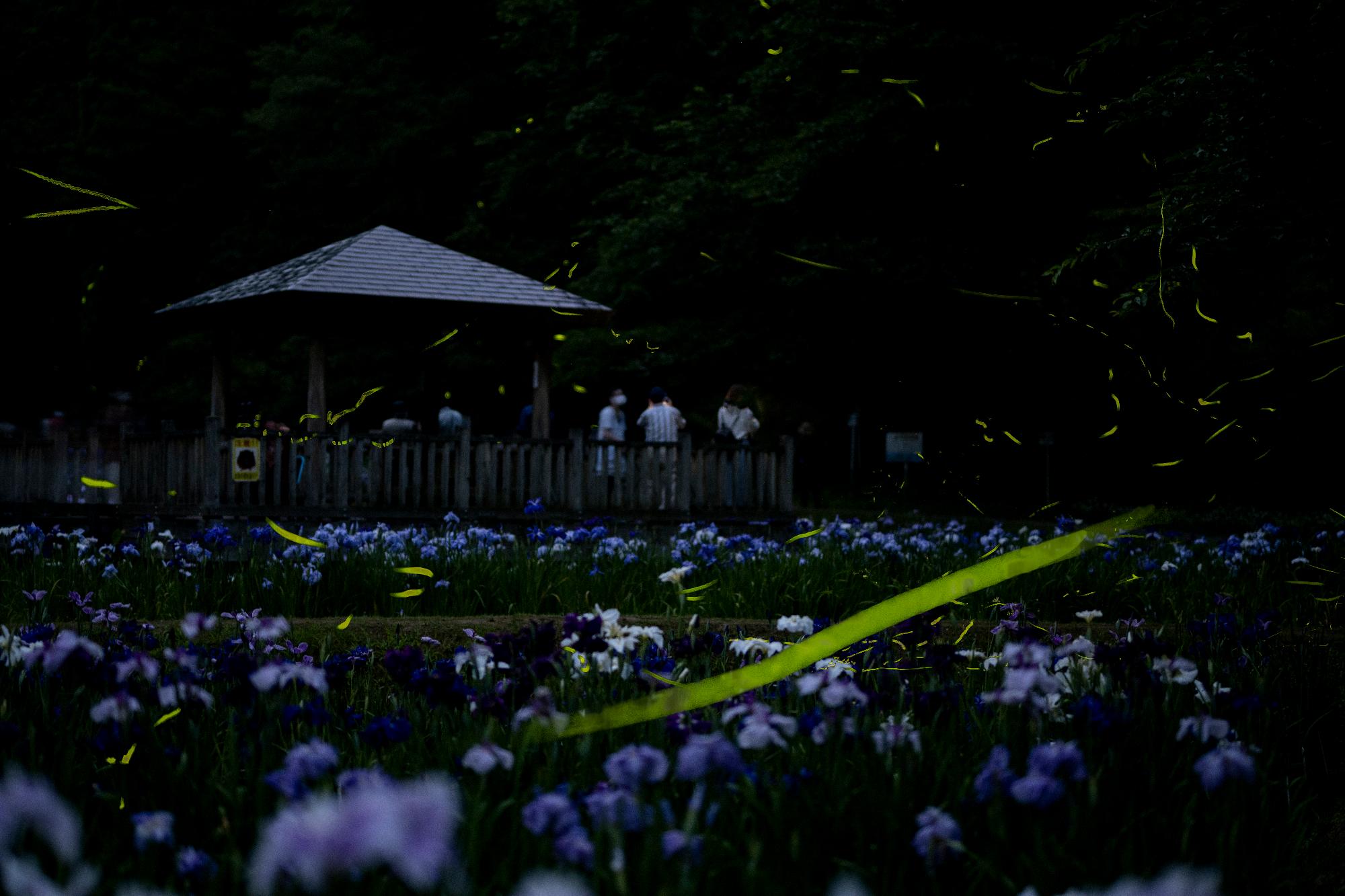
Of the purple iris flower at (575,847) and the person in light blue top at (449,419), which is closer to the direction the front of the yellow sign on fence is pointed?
the purple iris flower

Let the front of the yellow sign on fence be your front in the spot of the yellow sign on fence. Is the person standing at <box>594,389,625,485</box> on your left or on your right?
on your left

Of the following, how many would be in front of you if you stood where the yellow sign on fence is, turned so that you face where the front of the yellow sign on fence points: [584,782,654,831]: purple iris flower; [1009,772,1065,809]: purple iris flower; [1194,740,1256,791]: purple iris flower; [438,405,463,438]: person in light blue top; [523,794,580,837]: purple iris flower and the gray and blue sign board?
4

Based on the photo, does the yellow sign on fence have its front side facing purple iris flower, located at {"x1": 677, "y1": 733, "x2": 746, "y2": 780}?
yes

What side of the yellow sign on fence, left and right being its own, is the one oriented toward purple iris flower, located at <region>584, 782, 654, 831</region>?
front

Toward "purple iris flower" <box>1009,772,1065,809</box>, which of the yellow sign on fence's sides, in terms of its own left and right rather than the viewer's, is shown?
front

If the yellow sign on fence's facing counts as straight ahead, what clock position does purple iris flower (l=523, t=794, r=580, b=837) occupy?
The purple iris flower is roughly at 12 o'clock from the yellow sign on fence.

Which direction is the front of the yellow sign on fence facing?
toward the camera

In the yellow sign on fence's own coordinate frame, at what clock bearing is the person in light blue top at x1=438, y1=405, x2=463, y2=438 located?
The person in light blue top is roughly at 7 o'clock from the yellow sign on fence.

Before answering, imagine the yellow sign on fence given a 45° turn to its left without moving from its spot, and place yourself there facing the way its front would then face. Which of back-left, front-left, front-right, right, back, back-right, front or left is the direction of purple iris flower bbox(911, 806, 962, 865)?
front-right

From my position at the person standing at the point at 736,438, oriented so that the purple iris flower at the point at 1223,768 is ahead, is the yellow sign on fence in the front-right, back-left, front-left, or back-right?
front-right

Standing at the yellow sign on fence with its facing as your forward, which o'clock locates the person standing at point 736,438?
The person standing is roughly at 8 o'clock from the yellow sign on fence.

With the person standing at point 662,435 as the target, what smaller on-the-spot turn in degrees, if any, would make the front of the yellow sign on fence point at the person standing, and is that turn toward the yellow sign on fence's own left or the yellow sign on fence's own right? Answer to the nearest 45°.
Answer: approximately 90° to the yellow sign on fence's own left

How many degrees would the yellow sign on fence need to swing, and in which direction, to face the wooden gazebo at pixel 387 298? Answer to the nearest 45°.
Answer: approximately 135° to its left
